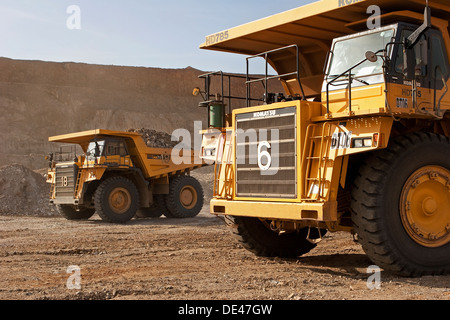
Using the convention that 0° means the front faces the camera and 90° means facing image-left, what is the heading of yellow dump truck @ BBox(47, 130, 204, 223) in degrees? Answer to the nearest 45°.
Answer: approximately 45°

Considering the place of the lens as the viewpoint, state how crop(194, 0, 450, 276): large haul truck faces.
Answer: facing the viewer and to the left of the viewer

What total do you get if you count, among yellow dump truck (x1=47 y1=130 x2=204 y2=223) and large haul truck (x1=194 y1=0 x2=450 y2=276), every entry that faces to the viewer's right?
0

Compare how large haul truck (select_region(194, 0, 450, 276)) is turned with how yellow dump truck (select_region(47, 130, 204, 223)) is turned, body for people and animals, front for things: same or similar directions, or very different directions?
same or similar directions

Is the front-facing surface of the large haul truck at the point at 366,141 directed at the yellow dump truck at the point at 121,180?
no

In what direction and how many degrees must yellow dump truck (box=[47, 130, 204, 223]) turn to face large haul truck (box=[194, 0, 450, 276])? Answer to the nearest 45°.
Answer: approximately 45° to its left
